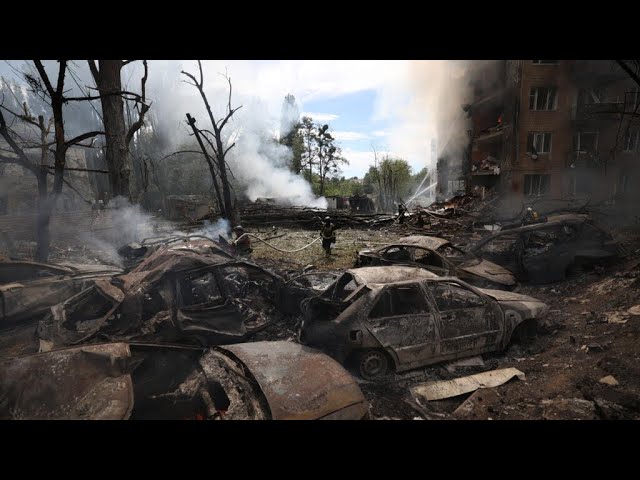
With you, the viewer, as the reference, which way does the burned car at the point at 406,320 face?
facing away from the viewer and to the right of the viewer

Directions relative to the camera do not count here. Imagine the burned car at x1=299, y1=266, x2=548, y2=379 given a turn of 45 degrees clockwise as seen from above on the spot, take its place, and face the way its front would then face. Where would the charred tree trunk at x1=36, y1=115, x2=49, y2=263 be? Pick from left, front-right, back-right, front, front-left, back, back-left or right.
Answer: back

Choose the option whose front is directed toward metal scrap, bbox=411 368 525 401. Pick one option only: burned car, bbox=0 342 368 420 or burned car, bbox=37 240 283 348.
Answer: burned car, bbox=0 342 368 420

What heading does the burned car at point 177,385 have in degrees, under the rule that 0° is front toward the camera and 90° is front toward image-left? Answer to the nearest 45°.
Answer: approximately 270°

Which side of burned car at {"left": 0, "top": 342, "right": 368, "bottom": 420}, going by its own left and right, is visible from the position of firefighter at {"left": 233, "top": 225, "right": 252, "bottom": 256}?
left

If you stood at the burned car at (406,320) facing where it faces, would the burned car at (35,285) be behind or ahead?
behind

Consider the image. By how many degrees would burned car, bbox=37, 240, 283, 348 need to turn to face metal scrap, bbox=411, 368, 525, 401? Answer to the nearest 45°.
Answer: approximately 135° to its left

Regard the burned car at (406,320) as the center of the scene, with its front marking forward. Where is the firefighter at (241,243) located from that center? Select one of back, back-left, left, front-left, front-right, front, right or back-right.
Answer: left

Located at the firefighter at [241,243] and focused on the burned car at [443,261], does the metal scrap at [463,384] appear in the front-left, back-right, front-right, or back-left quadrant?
front-right

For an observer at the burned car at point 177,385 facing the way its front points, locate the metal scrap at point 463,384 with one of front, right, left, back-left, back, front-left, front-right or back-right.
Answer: front

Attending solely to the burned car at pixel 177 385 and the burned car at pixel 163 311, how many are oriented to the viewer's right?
1

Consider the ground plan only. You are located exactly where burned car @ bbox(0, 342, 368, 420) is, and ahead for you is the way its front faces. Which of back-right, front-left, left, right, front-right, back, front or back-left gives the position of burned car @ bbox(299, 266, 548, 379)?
front
